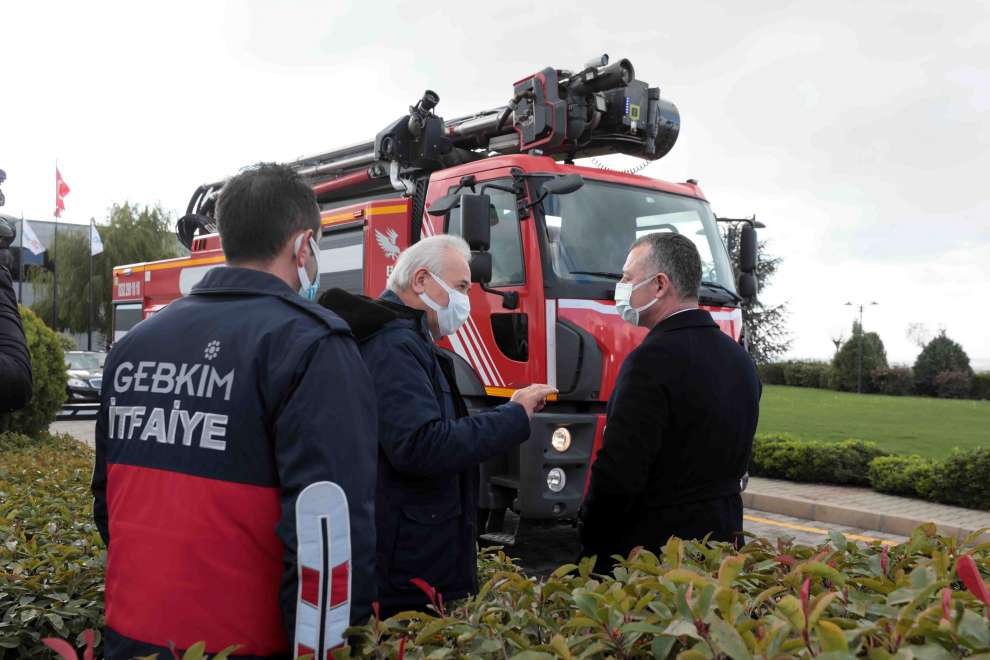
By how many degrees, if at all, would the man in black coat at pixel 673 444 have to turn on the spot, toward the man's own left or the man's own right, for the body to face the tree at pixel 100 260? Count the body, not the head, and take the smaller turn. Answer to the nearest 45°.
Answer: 0° — they already face it

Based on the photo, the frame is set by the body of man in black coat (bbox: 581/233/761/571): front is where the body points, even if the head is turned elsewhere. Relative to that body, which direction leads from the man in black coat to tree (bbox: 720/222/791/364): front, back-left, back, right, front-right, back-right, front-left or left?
front-right

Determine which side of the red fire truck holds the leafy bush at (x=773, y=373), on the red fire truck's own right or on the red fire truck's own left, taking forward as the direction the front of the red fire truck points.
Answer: on the red fire truck's own left

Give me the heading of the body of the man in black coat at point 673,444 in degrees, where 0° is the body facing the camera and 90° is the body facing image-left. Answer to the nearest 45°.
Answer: approximately 135°

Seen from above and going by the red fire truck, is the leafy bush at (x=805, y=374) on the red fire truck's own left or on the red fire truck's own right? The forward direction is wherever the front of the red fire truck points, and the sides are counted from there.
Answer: on the red fire truck's own left

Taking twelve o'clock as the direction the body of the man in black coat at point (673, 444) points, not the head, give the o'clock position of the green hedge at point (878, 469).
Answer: The green hedge is roughly at 2 o'clock from the man in black coat.

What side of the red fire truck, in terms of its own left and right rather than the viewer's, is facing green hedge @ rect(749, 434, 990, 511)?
left

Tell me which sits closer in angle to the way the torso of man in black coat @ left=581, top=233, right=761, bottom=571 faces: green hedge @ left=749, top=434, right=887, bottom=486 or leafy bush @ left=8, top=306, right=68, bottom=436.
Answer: the leafy bush

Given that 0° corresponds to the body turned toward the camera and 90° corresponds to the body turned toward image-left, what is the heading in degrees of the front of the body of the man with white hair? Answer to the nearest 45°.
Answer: approximately 270°

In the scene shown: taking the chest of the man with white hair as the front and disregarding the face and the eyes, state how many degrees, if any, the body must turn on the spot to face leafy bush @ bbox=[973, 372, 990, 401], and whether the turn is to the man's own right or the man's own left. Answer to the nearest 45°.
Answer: approximately 45° to the man's own left

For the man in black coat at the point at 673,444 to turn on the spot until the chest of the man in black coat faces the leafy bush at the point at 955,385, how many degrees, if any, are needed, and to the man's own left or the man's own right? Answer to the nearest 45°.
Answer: approximately 45° to the man's own right

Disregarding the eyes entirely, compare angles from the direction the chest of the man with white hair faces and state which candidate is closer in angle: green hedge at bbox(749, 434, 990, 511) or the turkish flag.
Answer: the green hedge

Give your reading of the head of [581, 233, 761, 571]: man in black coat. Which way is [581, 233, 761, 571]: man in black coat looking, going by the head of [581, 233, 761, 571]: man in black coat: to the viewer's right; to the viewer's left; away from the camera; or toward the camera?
to the viewer's left

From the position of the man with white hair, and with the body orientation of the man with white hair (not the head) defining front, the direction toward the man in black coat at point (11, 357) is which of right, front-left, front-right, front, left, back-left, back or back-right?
back

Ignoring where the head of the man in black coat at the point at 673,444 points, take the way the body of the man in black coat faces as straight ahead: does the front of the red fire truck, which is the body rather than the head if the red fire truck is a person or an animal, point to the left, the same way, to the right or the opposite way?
the opposite way

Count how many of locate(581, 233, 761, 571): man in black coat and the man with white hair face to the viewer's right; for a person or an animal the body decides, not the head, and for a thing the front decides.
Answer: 1
